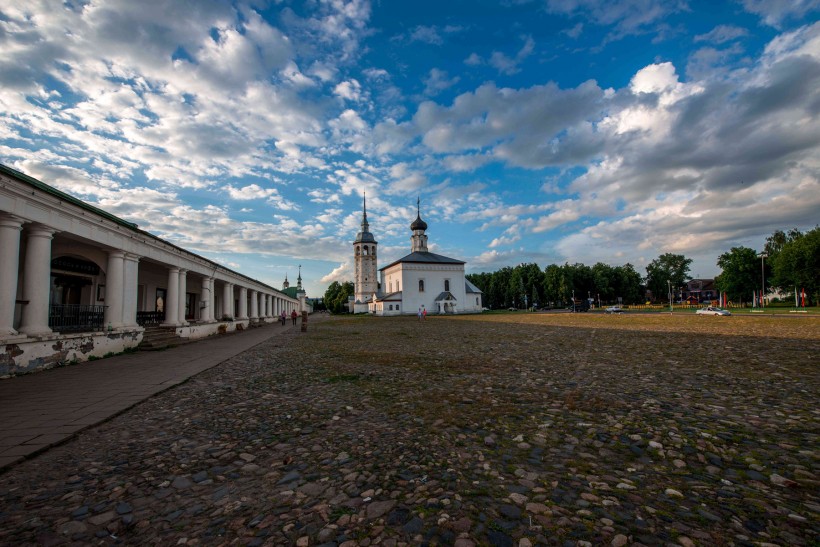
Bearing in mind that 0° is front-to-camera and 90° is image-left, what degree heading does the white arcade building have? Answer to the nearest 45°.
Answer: approximately 315°
